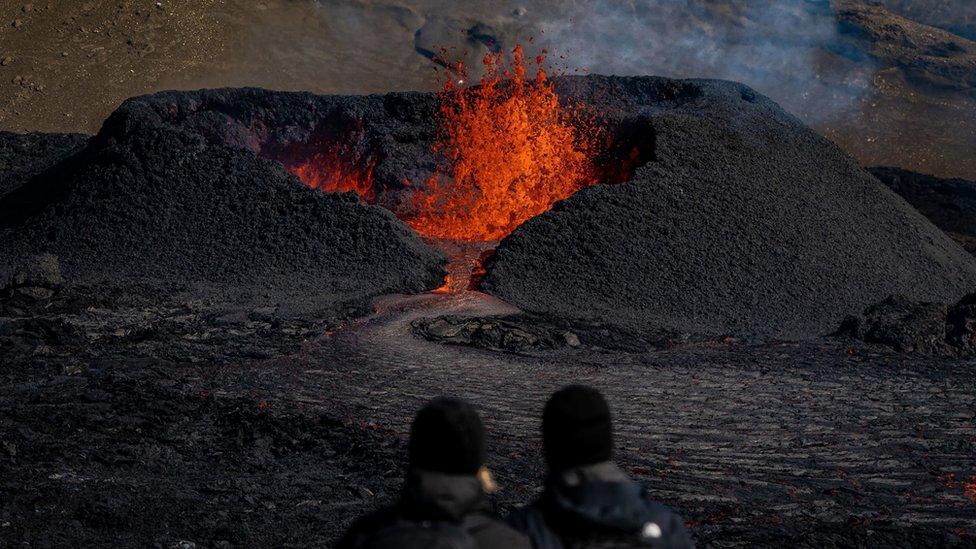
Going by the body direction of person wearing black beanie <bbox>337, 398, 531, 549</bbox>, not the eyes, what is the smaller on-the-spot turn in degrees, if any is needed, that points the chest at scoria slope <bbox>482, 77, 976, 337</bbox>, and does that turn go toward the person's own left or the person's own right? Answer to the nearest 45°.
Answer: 0° — they already face it

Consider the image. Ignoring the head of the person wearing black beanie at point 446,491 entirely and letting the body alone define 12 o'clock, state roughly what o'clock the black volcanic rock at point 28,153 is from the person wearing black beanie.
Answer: The black volcanic rock is roughly at 11 o'clock from the person wearing black beanie.

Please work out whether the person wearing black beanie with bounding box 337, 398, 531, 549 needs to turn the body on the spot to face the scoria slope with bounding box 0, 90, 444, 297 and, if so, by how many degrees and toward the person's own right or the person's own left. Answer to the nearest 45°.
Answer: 0° — they already face it

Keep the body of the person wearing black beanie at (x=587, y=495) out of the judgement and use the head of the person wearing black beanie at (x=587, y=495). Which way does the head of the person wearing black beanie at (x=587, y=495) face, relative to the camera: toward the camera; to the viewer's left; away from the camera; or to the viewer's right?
away from the camera

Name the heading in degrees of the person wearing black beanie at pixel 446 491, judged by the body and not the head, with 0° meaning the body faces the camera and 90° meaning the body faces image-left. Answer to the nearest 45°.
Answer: approximately 180°

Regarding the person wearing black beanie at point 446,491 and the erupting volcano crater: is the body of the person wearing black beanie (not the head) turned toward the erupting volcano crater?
yes

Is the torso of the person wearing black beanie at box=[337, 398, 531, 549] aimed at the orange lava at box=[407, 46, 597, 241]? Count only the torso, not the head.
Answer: yes
